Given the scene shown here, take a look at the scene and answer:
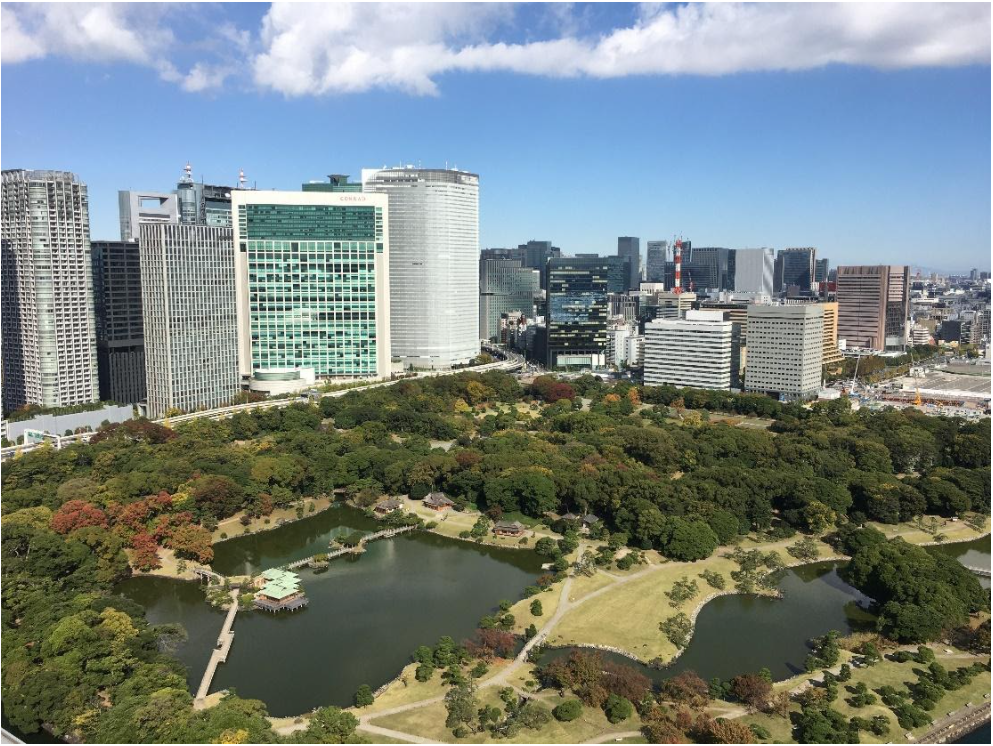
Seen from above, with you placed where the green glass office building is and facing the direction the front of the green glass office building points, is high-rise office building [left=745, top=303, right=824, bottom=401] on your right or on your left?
on your left

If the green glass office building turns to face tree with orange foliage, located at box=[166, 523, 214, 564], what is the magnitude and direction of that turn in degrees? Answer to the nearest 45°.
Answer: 0° — it already faces it

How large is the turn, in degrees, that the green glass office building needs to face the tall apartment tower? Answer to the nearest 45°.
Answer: approximately 45° to its right

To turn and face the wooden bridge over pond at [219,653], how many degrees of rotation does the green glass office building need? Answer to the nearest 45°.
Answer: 0° — it already faces it

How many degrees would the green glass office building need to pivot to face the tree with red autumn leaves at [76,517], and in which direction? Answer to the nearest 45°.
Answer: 0° — it already faces it

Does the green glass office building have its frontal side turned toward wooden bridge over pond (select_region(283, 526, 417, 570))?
yes

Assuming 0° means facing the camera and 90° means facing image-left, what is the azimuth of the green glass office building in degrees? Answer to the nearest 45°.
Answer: approximately 0°
